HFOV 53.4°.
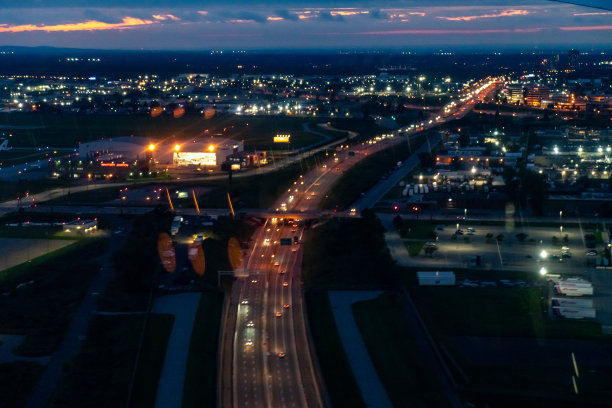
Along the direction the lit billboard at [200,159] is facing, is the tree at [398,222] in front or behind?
in front

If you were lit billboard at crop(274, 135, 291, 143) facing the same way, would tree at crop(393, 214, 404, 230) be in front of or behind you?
in front

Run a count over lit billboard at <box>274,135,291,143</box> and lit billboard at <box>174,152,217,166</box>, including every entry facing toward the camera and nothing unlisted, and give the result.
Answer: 2

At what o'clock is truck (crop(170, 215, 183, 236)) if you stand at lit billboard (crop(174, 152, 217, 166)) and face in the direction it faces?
The truck is roughly at 12 o'clock from the lit billboard.

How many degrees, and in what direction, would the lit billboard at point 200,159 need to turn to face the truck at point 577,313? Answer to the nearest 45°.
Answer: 0° — it already faces it

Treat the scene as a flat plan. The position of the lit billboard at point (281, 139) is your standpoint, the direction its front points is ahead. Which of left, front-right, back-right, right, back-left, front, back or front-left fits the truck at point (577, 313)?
front

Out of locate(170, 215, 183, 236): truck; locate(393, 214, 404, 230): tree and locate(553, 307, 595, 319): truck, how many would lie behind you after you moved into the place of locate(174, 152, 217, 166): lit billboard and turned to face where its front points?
0

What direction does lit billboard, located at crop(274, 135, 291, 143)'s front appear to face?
toward the camera

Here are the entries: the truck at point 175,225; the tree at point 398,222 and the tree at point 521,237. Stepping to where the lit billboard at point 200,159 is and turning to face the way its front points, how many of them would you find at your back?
0

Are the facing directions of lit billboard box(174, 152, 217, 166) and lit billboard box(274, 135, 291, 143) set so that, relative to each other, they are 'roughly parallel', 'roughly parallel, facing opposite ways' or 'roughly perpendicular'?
roughly parallel

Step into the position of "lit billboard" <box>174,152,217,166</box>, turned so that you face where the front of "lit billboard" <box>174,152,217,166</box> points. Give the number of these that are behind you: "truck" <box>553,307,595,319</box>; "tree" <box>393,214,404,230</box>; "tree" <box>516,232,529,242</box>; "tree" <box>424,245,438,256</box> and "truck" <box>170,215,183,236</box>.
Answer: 0

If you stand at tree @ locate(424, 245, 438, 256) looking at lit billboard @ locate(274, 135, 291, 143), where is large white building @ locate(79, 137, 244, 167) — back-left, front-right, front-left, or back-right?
front-left

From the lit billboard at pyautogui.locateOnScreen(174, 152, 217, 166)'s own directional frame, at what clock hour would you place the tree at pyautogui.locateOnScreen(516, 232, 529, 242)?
The tree is roughly at 11 o'clock from the lit billboard.
